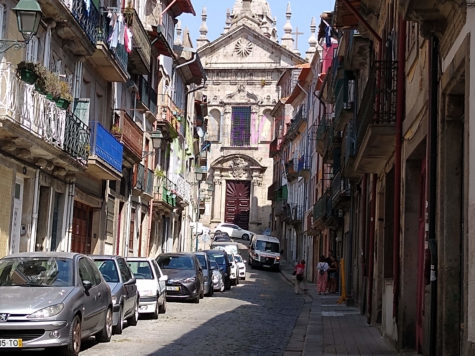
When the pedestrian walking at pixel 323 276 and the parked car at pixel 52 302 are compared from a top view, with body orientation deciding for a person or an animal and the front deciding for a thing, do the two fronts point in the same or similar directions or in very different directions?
very different directions

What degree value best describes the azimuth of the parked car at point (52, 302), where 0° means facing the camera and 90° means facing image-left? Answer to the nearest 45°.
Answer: approximately 45°

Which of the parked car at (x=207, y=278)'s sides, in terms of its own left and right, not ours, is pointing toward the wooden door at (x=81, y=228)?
front

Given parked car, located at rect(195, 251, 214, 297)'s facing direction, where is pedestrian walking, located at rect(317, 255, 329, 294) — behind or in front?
behind

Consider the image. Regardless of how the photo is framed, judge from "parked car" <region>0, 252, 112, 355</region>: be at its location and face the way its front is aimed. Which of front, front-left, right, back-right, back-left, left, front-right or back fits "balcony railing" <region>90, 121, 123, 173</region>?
back-right

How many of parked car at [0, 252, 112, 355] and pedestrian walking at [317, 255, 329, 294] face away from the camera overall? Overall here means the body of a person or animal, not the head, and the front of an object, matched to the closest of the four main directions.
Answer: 1

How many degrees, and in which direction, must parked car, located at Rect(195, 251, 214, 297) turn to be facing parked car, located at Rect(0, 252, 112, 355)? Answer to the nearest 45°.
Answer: approximately 45° to its left

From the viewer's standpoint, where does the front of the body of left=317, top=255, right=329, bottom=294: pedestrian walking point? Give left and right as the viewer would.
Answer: facing away from the viewer

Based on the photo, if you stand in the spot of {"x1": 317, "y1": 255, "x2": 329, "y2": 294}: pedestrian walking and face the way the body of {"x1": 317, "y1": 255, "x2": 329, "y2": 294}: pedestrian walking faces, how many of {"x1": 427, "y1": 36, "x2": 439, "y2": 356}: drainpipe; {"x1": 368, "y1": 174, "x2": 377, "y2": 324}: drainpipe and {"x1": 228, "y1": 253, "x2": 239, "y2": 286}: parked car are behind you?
2

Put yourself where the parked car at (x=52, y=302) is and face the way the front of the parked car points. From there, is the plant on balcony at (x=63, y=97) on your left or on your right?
on your right

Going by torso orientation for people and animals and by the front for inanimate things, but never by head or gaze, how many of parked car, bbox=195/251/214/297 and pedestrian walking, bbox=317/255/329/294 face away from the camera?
1

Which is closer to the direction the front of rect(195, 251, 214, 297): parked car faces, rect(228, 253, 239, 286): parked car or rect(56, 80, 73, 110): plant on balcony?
the plant on balcony
